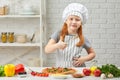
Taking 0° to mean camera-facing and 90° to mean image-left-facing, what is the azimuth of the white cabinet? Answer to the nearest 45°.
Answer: approximately 0°

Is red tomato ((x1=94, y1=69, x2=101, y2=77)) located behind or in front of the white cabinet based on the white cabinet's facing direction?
in front

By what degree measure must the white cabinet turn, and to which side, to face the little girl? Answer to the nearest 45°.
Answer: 0° — it already faces them

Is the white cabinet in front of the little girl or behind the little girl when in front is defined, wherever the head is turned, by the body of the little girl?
behind

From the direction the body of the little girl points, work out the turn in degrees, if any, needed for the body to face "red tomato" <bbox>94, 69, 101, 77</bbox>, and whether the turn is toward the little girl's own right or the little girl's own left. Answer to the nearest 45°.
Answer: approximately 45° to the little girl's own left

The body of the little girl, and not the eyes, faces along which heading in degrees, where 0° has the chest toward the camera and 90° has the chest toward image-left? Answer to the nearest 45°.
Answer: approximately 0°

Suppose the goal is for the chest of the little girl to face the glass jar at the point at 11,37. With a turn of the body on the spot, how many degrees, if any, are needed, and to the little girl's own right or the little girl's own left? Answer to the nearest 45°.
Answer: approximately 135° to the little girl's own right

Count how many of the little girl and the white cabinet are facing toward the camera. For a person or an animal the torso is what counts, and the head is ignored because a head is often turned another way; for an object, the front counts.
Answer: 2
